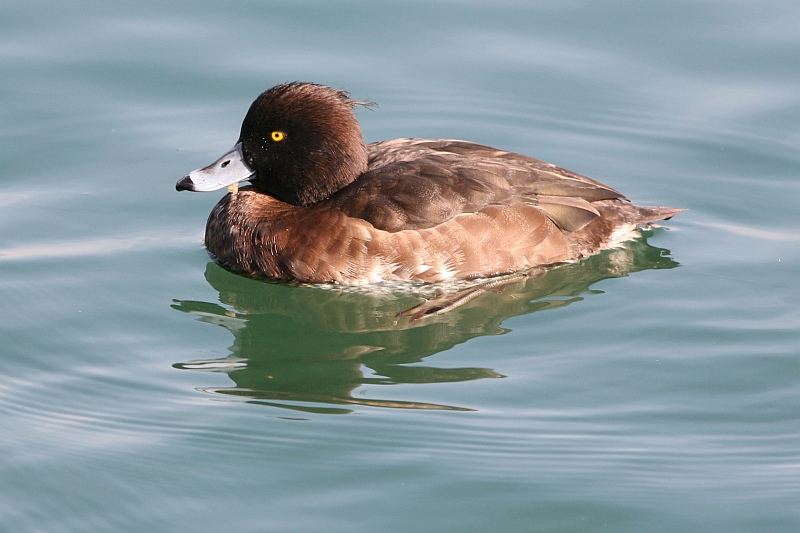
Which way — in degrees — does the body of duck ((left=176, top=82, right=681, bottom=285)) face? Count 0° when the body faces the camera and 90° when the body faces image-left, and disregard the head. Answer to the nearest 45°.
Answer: approximately 90°
